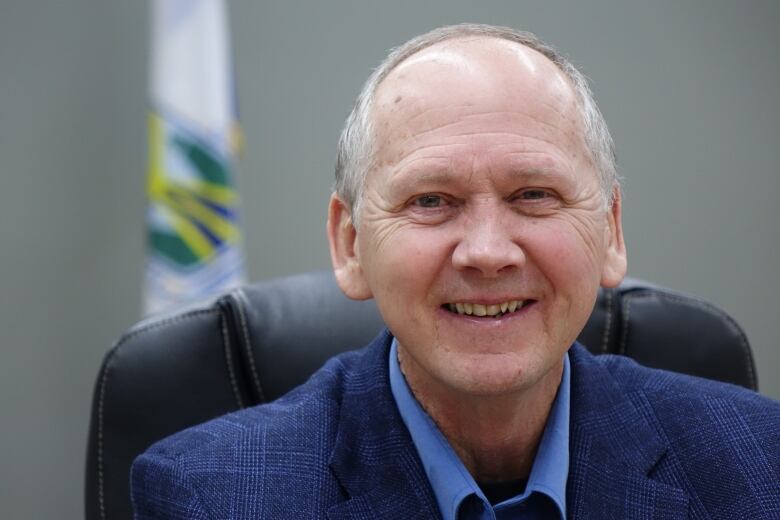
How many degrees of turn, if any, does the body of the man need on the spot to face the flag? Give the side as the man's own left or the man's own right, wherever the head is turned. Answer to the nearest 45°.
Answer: approximately 135° to the man's own right

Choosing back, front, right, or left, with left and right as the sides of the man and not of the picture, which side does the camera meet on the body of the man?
front
